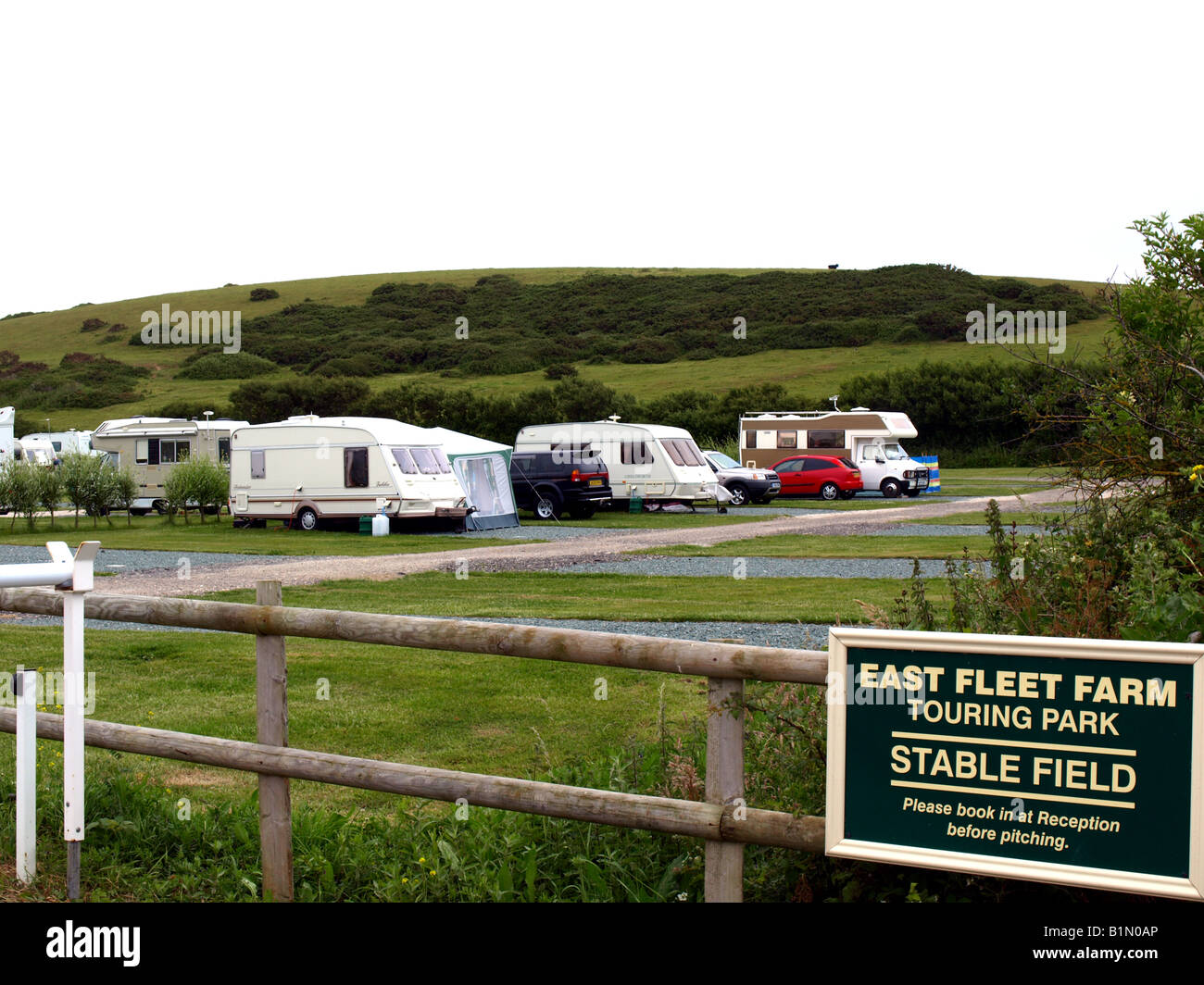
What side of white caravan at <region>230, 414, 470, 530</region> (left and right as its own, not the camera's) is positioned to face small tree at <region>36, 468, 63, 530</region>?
back

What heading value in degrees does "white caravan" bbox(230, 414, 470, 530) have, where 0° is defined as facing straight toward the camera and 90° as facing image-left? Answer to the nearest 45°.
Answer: approximately 315°

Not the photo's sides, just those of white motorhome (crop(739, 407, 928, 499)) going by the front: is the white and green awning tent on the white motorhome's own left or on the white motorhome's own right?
on the white motorhome's own right

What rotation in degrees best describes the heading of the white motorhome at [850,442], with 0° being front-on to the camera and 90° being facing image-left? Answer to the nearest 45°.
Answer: approximately 315°
